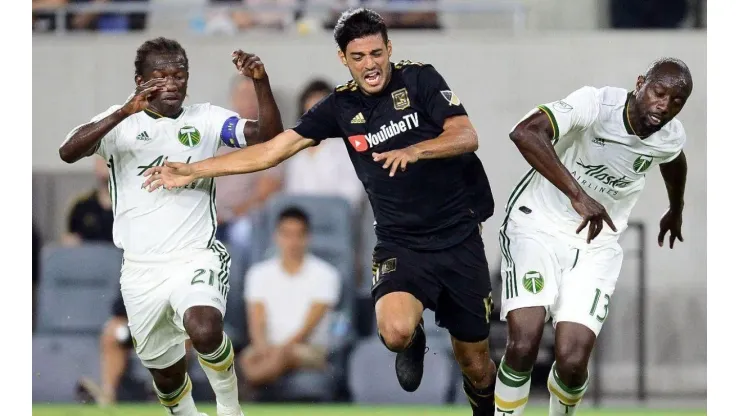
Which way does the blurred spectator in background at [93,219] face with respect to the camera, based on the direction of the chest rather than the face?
toward the camera

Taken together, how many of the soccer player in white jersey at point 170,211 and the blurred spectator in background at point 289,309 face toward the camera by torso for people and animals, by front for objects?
2

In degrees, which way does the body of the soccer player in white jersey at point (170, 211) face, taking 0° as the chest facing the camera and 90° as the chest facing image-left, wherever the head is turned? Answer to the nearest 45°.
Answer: approximately 0°

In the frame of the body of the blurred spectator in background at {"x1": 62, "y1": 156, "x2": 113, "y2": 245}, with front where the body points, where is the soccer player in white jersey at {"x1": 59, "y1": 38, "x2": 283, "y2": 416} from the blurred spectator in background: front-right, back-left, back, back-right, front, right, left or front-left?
front

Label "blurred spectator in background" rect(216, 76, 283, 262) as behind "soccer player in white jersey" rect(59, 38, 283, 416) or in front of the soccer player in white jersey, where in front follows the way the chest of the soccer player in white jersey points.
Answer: behind

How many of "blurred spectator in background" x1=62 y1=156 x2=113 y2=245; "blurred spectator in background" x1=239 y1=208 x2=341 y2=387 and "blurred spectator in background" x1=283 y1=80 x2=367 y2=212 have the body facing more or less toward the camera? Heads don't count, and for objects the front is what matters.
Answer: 3

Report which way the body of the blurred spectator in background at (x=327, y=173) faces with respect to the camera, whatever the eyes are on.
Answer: toward the camera

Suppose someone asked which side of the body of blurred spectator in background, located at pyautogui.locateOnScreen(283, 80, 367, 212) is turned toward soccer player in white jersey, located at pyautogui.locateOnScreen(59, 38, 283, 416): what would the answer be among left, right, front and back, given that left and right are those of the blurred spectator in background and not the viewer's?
front
